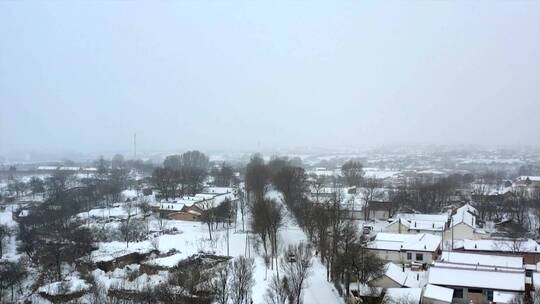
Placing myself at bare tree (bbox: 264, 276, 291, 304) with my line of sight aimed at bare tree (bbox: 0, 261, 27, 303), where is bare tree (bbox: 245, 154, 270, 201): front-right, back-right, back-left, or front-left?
front-right

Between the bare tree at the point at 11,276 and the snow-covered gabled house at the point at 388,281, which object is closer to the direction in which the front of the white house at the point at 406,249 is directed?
the snow-covered gabled house

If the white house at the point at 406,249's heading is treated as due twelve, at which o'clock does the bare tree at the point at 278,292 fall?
The bare tree is roughly at 1 o'clock from the white house.

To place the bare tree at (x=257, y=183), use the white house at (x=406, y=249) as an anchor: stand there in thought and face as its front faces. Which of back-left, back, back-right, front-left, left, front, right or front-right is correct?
back-right

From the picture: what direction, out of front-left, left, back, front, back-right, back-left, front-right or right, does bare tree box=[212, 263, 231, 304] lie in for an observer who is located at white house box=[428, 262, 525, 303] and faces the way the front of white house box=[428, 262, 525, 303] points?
front-right

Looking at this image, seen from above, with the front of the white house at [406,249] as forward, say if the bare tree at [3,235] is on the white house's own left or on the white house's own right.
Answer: on the white house's own right

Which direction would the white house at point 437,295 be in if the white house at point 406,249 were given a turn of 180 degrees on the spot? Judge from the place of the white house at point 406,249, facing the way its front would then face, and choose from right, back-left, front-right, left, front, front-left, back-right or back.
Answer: back

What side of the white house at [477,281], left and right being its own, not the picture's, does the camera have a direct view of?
front
